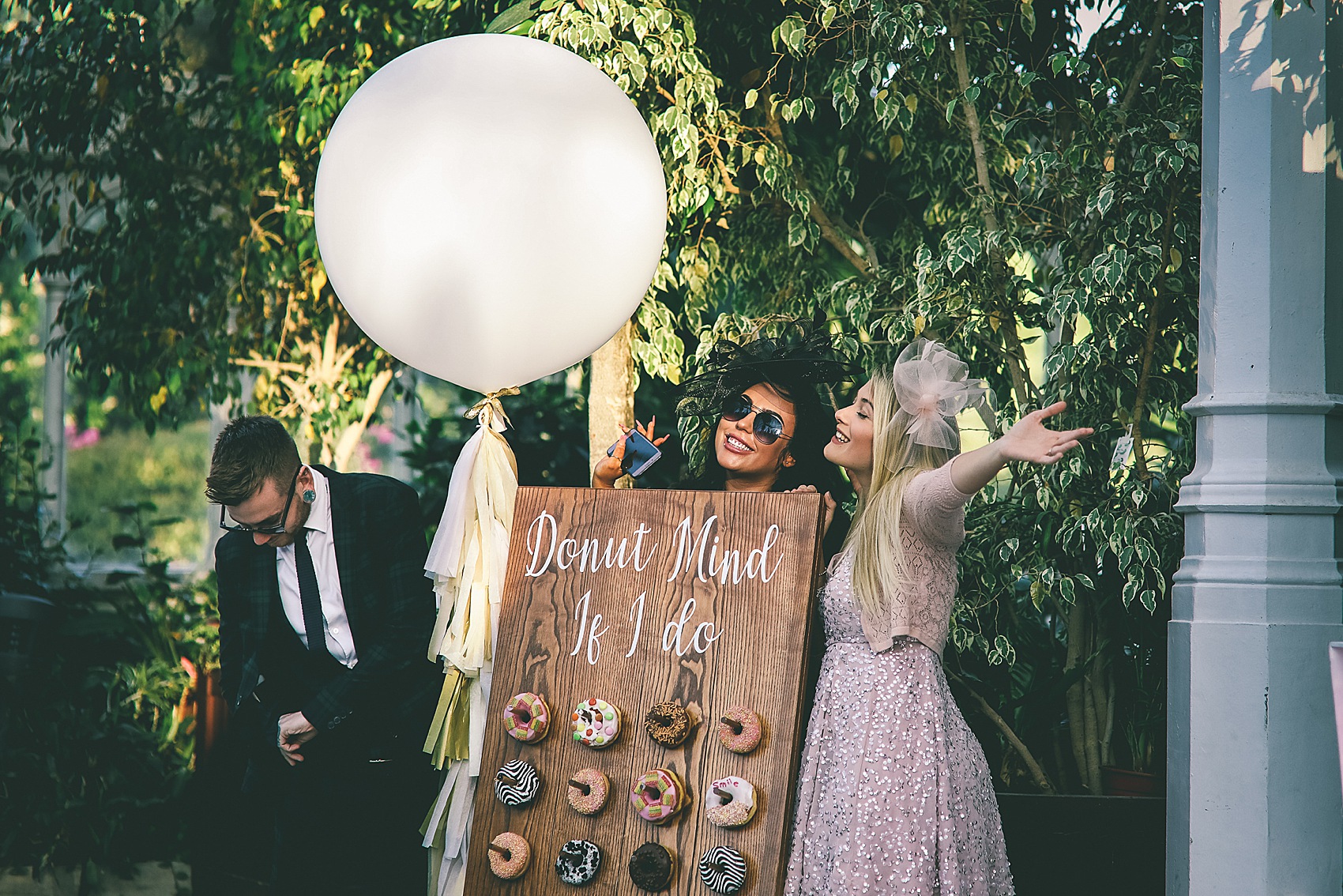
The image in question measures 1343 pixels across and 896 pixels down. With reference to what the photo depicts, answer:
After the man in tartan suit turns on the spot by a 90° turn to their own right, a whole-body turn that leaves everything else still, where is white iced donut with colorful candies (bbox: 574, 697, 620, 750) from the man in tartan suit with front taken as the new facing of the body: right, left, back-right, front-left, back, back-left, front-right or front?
back

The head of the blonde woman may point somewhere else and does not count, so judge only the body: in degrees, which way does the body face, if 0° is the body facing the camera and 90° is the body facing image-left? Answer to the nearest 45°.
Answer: approximately 90°

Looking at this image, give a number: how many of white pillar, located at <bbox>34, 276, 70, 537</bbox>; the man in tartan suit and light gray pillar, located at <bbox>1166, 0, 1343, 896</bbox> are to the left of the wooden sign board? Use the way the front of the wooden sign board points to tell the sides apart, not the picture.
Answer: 1

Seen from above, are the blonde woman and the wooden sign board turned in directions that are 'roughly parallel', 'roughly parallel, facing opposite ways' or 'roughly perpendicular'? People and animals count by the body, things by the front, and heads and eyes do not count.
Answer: roughly perpendicular

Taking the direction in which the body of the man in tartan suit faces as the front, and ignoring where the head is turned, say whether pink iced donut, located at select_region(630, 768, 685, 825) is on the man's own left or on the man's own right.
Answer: on the man's own left

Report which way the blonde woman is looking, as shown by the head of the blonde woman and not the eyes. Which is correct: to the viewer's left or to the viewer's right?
to the viewer's left

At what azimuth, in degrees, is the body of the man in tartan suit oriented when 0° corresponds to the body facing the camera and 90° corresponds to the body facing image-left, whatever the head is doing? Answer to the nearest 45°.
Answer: approximately 45°

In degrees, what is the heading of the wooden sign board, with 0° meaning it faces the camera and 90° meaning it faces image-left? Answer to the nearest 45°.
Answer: approximately 0°

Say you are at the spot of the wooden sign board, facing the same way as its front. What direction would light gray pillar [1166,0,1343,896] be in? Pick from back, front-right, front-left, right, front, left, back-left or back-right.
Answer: left

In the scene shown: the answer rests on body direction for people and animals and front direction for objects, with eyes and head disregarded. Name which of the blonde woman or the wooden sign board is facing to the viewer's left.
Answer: the blonde woman
